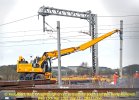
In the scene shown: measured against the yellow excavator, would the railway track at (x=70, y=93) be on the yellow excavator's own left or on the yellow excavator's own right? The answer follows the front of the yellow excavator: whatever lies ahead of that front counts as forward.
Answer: on the yellow excavator's own right

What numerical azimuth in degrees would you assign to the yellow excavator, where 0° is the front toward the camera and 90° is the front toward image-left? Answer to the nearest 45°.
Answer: approximately 270°
